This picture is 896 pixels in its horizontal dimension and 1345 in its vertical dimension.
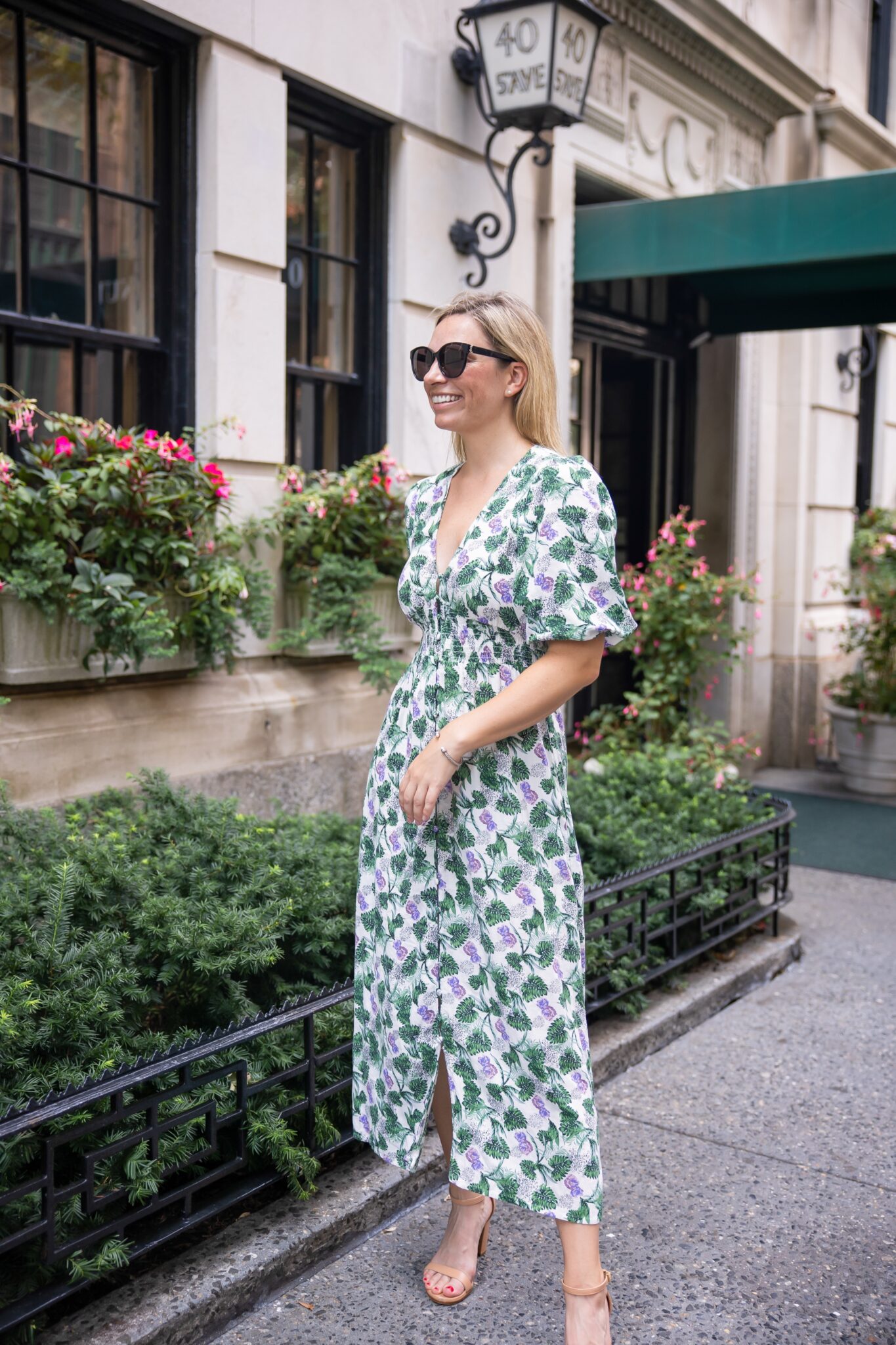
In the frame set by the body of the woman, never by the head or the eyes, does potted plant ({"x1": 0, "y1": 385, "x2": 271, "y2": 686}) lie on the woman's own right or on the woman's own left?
on the woman's own right

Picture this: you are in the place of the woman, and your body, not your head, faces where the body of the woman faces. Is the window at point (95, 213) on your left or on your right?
on your right

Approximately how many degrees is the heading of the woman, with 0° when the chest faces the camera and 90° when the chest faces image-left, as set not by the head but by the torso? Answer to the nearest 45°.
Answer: approximately 45°

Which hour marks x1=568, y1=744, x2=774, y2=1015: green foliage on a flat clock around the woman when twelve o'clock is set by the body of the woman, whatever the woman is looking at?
The green foliage is roughly at 5 o'clock from the woman.

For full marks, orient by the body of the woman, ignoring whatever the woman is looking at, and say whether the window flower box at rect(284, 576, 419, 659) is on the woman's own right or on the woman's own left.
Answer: on the woman's own right

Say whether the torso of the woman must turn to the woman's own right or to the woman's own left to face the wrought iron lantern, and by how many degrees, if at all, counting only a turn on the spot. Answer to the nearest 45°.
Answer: approximately 135° to the woman's own right

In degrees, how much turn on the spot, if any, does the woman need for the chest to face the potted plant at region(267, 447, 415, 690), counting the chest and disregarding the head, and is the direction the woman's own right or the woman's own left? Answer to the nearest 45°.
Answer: approximately 135° to the woman's own right

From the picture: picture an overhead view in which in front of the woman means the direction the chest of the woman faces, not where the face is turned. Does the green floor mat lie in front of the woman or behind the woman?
behind

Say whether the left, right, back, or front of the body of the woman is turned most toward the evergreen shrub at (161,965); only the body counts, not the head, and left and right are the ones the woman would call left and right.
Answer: right

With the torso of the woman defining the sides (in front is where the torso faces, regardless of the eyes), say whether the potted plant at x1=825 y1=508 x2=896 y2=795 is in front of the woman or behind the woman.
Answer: behind
